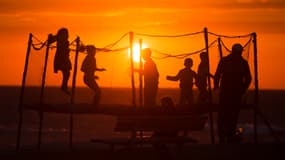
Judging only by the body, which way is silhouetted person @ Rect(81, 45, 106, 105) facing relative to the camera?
to the viewer's right

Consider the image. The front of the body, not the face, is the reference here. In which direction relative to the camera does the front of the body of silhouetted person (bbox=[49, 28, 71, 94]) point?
to the viewer's left
